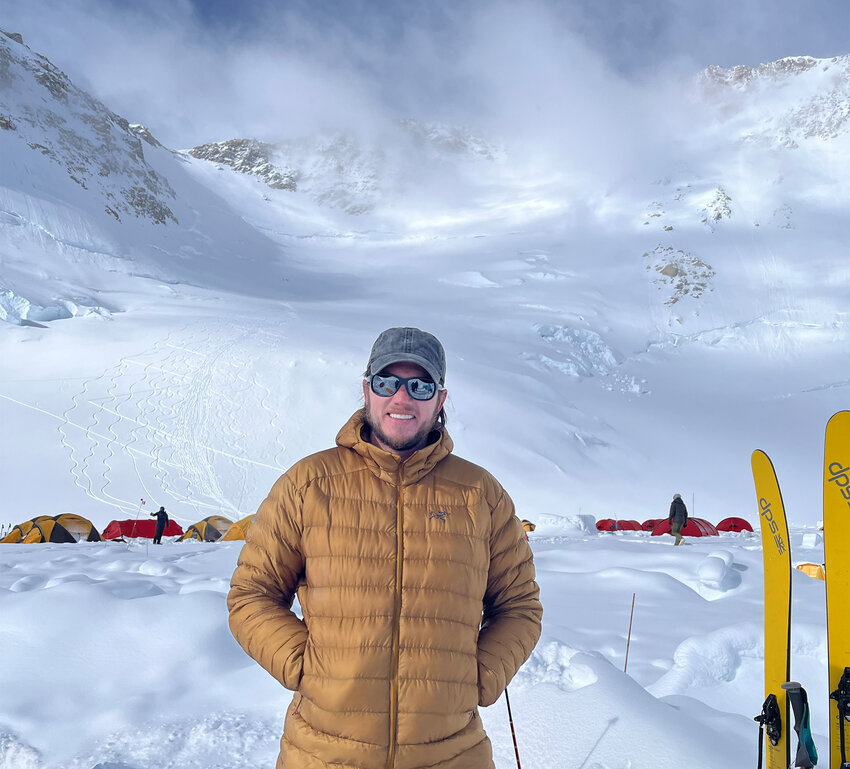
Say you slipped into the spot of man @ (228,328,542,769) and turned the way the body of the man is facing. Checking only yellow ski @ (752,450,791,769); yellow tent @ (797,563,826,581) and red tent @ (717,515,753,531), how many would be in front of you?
0

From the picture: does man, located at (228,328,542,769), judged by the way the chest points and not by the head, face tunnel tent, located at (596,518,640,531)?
no

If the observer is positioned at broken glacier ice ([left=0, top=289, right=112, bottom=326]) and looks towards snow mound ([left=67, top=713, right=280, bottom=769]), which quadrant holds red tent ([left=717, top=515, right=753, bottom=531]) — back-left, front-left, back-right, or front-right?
front-left

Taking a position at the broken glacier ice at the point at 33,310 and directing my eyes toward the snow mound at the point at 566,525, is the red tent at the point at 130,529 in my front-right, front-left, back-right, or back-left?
front-right

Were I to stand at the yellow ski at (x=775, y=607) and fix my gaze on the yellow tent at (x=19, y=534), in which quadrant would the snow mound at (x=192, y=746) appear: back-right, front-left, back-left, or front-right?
front-left

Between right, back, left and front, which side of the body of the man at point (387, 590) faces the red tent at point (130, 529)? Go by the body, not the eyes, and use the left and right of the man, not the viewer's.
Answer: back

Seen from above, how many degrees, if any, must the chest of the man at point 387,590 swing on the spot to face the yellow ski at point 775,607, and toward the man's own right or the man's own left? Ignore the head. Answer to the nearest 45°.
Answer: approximately 135° to the man's own left

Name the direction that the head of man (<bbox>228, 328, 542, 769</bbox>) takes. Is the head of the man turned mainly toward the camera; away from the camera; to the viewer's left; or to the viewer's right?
toward the camera

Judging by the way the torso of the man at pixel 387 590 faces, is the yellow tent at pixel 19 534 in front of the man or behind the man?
behind

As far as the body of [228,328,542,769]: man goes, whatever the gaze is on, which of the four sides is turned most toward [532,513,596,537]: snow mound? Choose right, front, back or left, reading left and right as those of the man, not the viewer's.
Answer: back

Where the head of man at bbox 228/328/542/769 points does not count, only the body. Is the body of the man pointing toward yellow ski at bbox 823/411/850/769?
no

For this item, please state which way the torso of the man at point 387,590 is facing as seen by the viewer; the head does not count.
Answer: toward the camera

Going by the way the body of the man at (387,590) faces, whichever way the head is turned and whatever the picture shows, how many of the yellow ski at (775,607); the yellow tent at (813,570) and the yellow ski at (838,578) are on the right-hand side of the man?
0

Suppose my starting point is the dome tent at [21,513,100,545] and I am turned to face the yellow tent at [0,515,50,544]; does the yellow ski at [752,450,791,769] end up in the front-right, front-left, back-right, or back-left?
back-left
